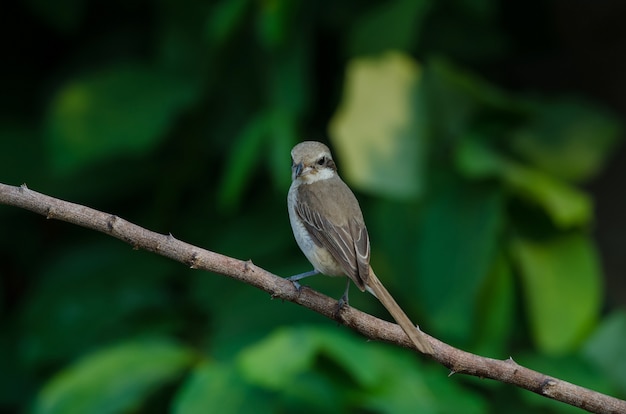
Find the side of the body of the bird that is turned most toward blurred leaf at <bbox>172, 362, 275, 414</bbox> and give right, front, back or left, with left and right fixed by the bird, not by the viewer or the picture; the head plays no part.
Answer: front

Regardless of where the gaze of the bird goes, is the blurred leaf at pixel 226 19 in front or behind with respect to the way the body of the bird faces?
in front

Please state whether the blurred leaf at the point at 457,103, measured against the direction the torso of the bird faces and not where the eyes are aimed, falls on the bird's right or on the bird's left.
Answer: on the bird's right

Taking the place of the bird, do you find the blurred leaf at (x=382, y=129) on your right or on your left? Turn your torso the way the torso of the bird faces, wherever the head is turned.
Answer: on your right

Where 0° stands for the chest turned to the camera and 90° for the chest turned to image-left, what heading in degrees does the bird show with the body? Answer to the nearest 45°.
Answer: approximately 135°

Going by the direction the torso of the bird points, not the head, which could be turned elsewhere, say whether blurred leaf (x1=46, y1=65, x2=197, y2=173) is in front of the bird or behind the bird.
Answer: in front

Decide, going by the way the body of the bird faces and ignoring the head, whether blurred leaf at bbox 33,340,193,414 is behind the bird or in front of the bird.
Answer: in front

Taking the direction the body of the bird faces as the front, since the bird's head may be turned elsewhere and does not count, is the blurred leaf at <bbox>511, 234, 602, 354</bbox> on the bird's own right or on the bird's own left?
on the bird's own right
